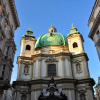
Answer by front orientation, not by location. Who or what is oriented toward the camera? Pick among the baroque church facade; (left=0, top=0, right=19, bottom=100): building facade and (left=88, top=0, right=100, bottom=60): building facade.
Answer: the baroque church facade

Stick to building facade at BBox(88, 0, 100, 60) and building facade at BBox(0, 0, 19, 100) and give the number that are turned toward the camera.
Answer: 0

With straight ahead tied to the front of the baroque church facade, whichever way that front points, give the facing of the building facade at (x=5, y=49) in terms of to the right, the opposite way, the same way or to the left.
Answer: to the left

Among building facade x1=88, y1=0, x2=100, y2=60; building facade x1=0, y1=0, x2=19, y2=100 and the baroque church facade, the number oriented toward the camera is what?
1

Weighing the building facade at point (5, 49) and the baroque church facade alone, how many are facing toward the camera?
1

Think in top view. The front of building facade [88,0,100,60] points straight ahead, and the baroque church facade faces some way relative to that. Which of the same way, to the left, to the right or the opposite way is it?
to the left

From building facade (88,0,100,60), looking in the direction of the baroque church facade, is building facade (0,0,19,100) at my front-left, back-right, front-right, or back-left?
front-left

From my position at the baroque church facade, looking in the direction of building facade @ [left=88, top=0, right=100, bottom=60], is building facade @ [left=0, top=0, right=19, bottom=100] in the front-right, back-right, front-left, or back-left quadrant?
front-right

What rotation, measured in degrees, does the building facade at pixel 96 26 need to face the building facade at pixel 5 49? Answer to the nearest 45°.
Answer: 0° — it already faces it

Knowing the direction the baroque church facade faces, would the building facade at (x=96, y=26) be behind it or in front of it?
in front

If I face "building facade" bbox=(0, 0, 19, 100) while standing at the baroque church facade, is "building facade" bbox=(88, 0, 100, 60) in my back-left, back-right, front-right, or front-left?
front-left

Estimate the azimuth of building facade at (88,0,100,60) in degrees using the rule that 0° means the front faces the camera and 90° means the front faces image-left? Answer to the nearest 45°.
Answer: approximately 90°

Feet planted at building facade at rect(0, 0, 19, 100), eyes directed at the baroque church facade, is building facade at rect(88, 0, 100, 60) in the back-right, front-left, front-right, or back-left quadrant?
front-right

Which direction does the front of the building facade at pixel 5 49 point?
to the viewer's right

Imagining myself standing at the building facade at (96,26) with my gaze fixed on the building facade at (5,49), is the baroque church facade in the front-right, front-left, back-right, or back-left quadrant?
front-right

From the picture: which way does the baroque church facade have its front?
toward the camera

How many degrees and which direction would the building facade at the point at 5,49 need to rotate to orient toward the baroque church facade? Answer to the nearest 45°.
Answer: approximately 45° to its left

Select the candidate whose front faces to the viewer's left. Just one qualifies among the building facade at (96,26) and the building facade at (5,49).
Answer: the building facade at (96,26)
